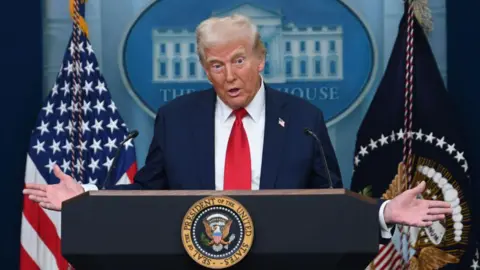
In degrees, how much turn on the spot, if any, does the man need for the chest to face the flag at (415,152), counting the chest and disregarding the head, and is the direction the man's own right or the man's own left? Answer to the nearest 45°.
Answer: approximately 135° to the man's own left

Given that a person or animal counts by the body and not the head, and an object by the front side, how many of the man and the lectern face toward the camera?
2

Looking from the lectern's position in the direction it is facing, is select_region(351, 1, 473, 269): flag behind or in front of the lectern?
behind

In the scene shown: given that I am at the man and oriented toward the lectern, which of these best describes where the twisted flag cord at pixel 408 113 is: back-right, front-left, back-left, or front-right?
back-left

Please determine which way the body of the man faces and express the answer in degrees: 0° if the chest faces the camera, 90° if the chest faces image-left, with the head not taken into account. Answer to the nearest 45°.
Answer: approximately 0°

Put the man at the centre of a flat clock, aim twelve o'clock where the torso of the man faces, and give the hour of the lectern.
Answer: The lectern is roughly at 12 o'clock from the man.

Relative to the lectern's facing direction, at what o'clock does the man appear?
The man is roughly at 6 o'clock from the lectern.

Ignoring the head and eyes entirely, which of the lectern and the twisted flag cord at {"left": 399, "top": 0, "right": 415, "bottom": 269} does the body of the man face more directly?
the lectern

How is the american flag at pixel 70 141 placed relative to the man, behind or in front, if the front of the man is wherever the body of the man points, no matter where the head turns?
behind

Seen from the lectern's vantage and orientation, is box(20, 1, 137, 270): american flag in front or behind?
behind
